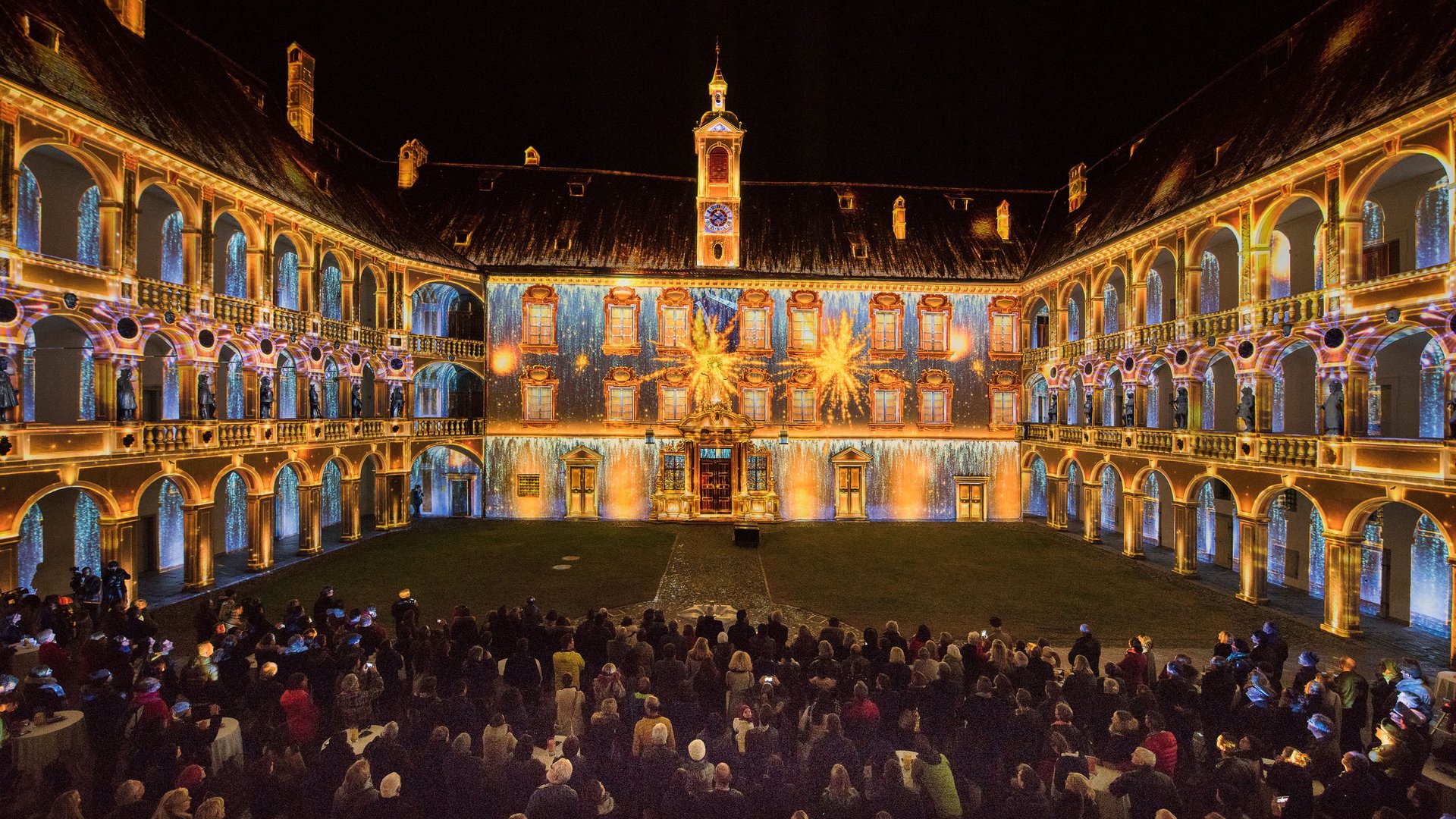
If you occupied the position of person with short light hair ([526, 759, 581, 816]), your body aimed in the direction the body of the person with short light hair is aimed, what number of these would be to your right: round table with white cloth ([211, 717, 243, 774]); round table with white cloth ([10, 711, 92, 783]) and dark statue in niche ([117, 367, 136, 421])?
0

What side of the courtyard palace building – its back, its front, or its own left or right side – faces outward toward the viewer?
front

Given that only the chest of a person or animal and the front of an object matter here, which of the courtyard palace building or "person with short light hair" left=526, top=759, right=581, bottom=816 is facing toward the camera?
the courtyard palace building

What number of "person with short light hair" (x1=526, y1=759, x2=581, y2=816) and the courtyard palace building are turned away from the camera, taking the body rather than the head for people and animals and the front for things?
1

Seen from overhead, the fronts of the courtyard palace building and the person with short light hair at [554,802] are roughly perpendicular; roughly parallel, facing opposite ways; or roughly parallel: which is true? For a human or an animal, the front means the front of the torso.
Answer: roughly parallel, facing opposite ways

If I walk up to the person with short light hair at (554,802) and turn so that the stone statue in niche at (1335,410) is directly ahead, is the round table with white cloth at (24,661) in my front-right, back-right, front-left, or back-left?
back-left

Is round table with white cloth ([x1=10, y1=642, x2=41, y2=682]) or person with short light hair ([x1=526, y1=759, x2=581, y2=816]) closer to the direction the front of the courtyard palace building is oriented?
the person with short light hair

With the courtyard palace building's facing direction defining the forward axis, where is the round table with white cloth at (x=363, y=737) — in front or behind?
in front

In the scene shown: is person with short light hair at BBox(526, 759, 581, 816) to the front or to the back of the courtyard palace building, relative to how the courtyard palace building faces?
to the front

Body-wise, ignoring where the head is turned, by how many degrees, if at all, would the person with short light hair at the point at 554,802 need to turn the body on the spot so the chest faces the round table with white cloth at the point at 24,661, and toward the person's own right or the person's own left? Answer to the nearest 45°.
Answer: approximately 45° to the person's own left

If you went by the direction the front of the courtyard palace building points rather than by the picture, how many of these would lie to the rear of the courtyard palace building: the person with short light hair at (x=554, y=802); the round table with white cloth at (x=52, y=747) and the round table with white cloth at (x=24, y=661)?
0

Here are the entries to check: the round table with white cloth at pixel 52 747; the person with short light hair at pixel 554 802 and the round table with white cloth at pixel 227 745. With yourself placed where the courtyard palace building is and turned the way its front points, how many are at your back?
0

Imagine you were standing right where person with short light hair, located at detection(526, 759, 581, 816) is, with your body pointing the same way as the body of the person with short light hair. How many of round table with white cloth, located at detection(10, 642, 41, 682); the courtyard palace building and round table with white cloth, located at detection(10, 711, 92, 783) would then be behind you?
0

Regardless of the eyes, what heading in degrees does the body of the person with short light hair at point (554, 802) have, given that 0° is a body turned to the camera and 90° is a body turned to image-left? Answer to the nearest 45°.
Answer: approximately 180°

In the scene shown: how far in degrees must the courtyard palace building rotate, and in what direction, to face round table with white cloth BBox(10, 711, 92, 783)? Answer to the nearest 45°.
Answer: approximately 45° to its right
